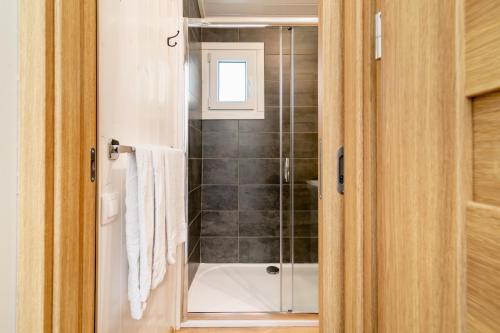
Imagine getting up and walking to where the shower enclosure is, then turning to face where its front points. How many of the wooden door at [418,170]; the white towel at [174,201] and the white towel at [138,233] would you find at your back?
0

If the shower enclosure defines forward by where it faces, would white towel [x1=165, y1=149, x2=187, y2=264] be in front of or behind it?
in front

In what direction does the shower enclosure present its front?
toward the camera

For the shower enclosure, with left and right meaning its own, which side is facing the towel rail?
front

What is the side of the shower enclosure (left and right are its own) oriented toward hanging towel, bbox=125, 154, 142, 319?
front

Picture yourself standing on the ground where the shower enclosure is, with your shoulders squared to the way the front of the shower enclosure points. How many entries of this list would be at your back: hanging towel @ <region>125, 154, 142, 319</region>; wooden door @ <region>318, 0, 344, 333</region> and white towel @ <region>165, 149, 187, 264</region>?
0

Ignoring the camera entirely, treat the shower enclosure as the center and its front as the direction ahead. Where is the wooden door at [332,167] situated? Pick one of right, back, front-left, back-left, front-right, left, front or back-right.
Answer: front

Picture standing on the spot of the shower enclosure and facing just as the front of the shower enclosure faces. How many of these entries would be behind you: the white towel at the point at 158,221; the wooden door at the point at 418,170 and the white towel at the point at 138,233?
0

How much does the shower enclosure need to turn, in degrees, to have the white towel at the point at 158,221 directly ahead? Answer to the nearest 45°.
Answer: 0° — it already faces it

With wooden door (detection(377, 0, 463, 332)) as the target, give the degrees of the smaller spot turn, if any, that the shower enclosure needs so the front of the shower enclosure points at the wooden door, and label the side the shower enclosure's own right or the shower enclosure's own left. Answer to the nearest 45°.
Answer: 0° — it already faces it

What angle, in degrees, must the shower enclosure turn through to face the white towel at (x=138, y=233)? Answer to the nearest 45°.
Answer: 0° — it already faces it
